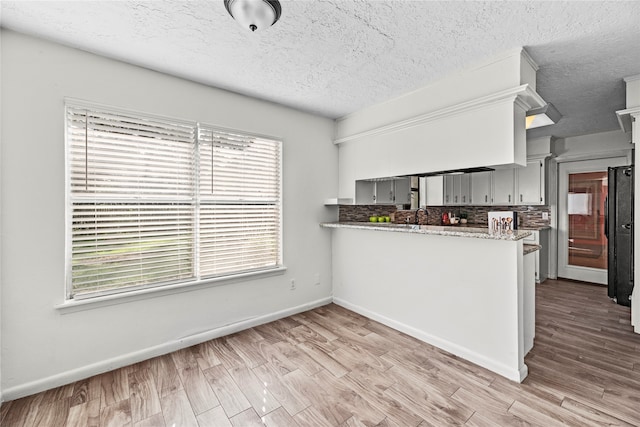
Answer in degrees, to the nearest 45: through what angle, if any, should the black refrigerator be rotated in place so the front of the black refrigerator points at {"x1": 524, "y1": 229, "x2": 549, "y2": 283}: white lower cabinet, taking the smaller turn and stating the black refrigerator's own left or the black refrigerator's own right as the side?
approximately 45° to the black refrigerator's own right

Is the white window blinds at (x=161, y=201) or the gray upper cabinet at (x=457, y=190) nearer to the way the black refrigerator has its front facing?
the gray upper cabinet

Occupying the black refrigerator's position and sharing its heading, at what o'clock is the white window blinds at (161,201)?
The white window blinds is roughly at 10 o'clock from the black refrigerator.

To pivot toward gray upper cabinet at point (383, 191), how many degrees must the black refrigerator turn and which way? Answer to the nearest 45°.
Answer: approximately 45° to its left

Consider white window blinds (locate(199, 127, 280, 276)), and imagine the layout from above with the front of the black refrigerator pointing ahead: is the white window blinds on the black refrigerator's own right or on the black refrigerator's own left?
on the black refrigerator's own left

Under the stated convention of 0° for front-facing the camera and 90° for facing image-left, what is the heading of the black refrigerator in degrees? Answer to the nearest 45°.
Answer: approximately 90°
